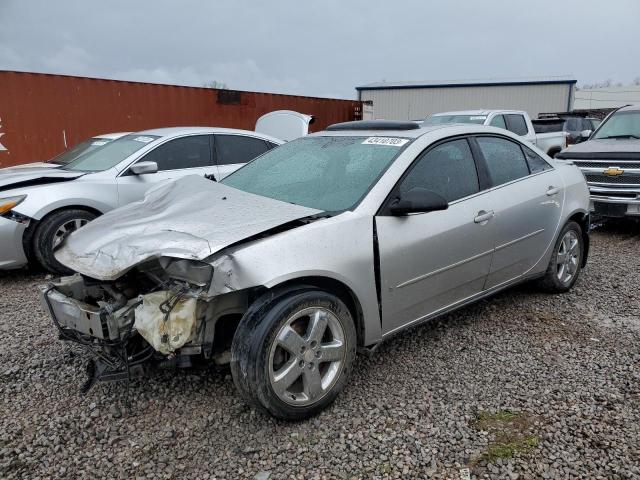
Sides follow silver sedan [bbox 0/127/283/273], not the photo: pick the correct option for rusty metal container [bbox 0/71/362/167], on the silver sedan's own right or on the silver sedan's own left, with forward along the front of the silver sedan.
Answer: on the silver sedan's own right

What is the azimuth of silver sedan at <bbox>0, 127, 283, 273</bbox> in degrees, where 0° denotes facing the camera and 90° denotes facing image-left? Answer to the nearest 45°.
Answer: approximately 45°

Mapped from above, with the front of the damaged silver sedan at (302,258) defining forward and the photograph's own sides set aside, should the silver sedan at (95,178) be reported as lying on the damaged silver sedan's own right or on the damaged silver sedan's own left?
on the damaged silver sedan's own right

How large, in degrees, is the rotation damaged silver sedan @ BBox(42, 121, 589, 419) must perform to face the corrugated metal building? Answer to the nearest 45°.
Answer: approximately 135° to its right

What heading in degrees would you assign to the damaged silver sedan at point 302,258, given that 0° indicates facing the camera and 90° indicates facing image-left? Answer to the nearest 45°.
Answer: approximately 45°

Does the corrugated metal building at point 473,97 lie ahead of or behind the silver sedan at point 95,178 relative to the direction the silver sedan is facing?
behind

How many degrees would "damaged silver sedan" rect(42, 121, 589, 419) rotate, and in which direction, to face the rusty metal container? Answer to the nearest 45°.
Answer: approximately 90° to its right

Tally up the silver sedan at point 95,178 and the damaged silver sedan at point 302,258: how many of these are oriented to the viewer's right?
0
